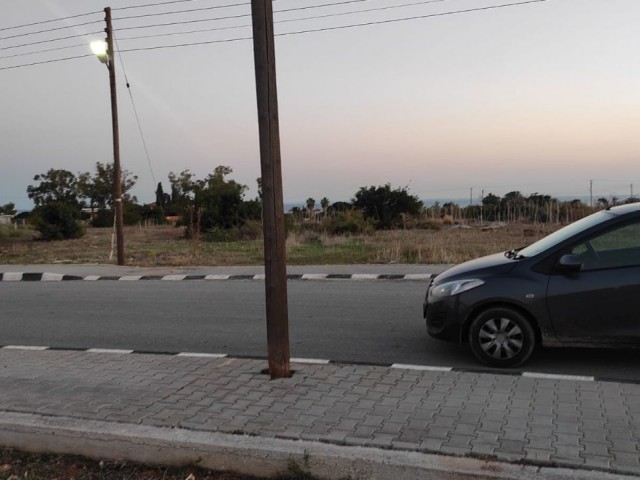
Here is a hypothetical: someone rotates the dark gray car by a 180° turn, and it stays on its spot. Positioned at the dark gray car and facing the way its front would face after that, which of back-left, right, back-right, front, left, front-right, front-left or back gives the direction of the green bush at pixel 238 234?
back-left

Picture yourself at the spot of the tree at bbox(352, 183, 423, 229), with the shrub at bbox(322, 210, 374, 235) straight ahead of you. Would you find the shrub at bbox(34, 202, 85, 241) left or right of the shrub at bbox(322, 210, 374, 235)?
right

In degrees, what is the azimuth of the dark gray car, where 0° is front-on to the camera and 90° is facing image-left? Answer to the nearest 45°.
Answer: approximately 90°

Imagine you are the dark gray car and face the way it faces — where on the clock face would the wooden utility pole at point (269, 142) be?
The wooden utility pole is roughly at 11 o'clock from the dark gray car.

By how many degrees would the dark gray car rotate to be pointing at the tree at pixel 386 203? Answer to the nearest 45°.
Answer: approximately 90° to its right

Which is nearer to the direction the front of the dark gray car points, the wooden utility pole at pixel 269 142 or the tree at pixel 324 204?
the wooden utility pole

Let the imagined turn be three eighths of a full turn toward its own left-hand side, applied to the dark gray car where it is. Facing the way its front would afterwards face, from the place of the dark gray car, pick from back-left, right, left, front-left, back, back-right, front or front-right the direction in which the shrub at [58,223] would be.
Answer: back

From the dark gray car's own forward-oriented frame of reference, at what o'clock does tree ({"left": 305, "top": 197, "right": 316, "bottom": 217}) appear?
The tree is roughly at 2 o'clock from the dark gray car.
